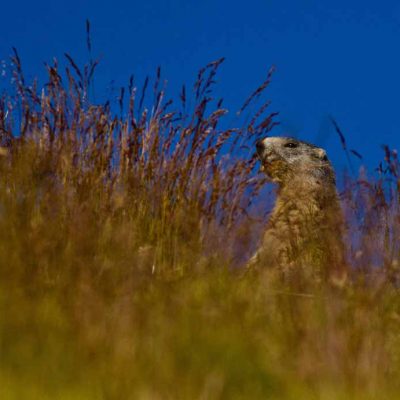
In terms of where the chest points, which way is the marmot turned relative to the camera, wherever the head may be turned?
to the viewer's left
